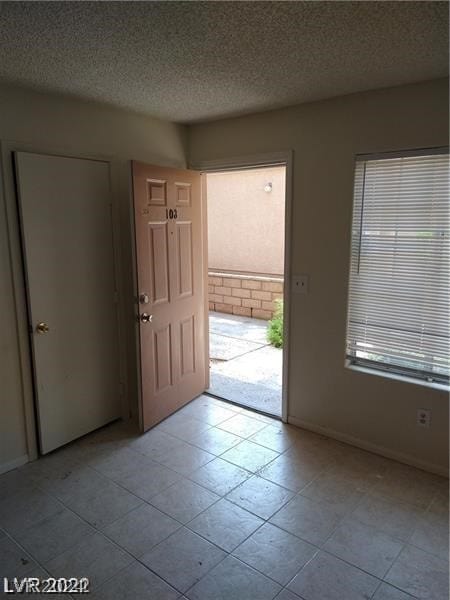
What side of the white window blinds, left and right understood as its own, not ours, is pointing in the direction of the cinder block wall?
right

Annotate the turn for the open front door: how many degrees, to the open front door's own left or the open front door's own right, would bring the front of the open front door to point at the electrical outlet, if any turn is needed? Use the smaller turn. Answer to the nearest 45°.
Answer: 0° — it already faces it

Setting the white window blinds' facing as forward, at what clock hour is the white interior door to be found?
The white interior door is roughly at 1 o'clock from the white window blinds.

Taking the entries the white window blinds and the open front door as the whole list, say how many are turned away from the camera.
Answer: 0

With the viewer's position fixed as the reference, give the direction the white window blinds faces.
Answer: facing the viewer and to the left of the viewer

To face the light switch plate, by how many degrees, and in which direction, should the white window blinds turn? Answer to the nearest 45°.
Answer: approximately 45° to its right

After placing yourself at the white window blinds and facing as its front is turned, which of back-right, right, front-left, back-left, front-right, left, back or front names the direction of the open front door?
front-right

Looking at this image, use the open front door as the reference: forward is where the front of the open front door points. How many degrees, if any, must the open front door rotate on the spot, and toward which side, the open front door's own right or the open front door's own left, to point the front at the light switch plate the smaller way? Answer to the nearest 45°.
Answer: approximately 45° to the open front door's own left

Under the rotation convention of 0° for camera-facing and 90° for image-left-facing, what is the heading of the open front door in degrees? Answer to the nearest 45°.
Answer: approximately 315°
